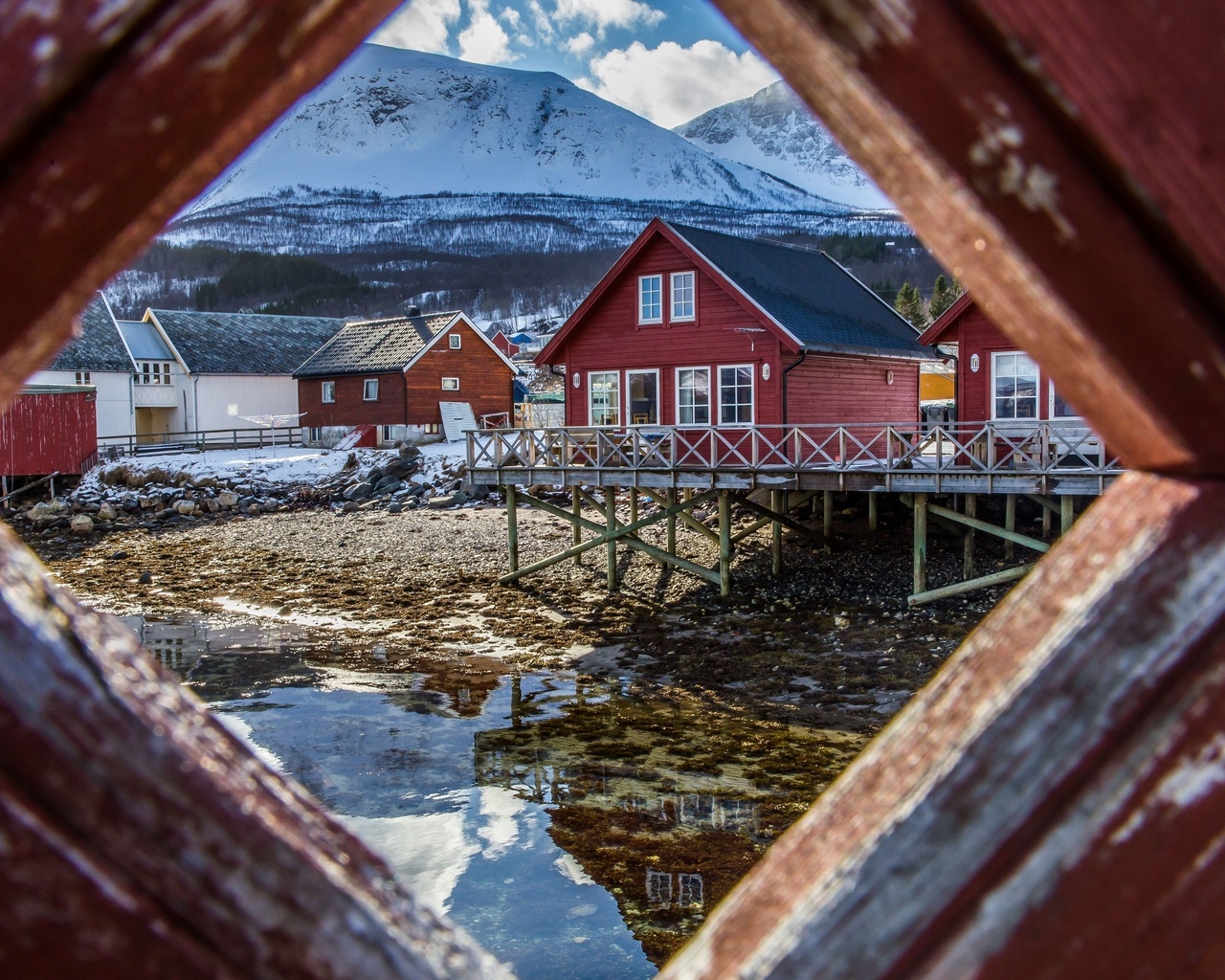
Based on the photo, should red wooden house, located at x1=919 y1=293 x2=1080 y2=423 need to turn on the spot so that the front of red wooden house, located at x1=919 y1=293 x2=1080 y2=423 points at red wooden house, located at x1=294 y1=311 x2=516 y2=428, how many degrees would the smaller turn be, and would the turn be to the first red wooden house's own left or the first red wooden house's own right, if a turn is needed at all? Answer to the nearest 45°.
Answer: approximately 135° to the first red wooden house's own right

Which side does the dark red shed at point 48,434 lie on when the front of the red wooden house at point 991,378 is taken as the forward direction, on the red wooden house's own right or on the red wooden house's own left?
on the red wooden house's own right

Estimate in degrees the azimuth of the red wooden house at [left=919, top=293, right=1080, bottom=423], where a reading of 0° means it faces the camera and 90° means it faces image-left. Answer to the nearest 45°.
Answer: approximately 0°

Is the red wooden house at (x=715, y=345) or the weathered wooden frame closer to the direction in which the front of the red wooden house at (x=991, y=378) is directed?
the weathered wooden frame
